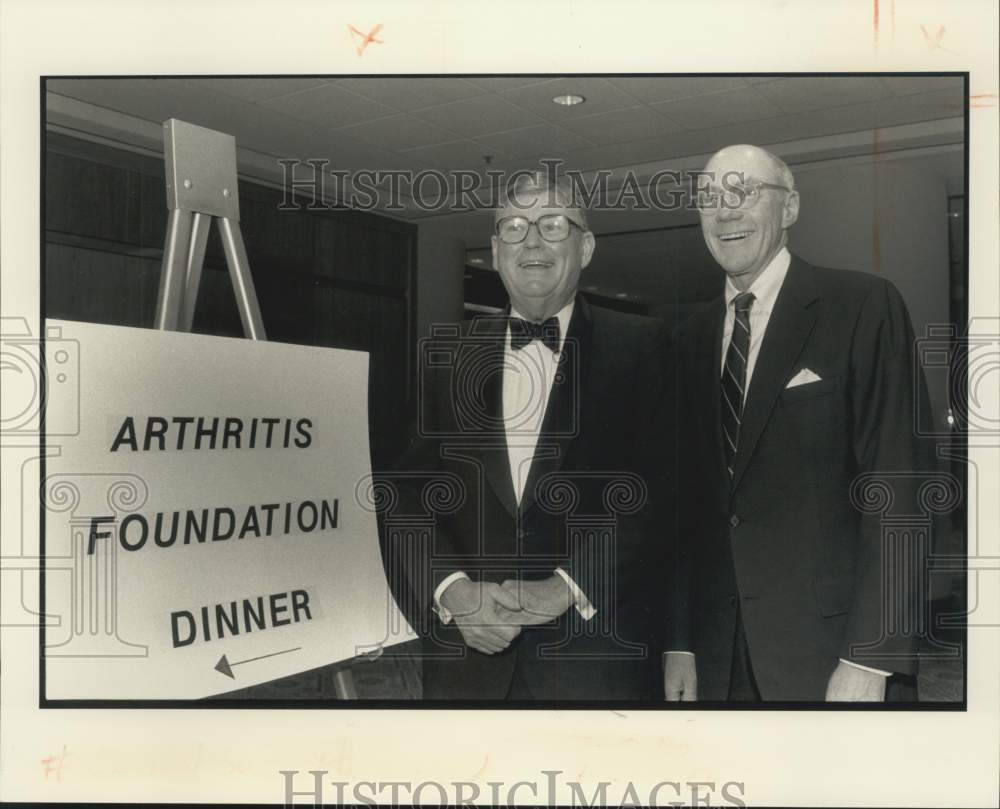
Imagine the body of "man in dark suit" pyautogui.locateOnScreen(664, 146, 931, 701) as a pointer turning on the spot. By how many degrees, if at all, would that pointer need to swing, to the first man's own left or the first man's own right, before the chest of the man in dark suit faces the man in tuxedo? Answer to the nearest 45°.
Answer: approximately 45° to the first man's own right

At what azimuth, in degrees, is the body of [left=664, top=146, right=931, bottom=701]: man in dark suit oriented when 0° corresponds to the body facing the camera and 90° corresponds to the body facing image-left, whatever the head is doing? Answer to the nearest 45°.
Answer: approximately 45°

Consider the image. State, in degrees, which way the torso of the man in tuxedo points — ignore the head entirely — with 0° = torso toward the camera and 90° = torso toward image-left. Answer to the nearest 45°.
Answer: approximately 0°

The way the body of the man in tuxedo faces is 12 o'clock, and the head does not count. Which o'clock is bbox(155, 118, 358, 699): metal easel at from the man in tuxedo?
The metal easel is roughly at 3 o'clock from the man in tuxedo.

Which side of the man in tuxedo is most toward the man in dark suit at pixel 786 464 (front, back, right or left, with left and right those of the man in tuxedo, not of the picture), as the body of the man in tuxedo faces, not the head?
left
